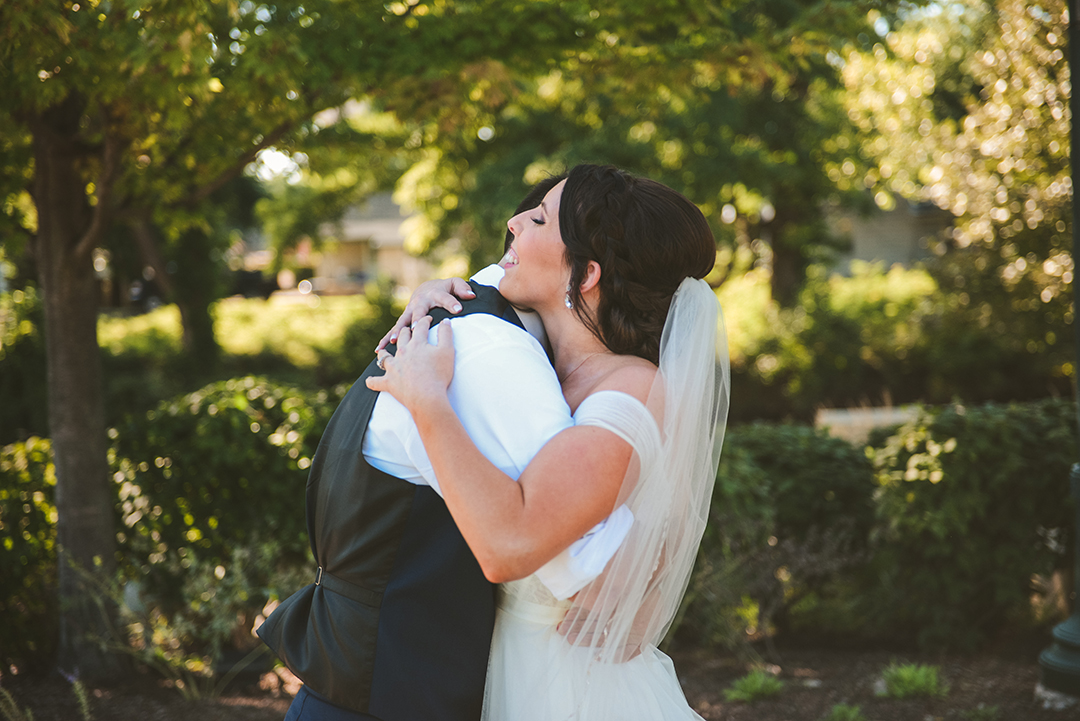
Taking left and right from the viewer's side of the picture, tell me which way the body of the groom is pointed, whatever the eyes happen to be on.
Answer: facing to the right of the viewer

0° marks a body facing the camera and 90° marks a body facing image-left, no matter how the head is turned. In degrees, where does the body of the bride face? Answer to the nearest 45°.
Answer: approximately 90°

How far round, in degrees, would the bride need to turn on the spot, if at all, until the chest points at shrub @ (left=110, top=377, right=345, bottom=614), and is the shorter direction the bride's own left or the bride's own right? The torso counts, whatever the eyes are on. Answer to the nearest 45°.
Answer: approximately 45° to the bride's own right

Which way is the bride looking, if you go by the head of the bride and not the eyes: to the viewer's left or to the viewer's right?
to the viewer's left

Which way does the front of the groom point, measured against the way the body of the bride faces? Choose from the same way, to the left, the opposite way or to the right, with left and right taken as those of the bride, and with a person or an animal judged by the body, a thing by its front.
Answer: the opposite way

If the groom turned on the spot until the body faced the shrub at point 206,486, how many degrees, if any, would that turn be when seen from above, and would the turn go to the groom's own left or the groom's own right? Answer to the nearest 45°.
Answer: approximately 90° to the groom's own left

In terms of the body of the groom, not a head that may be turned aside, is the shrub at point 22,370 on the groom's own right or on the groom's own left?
on the groom's own left

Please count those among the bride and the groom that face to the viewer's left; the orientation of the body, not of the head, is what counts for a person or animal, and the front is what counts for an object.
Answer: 1
